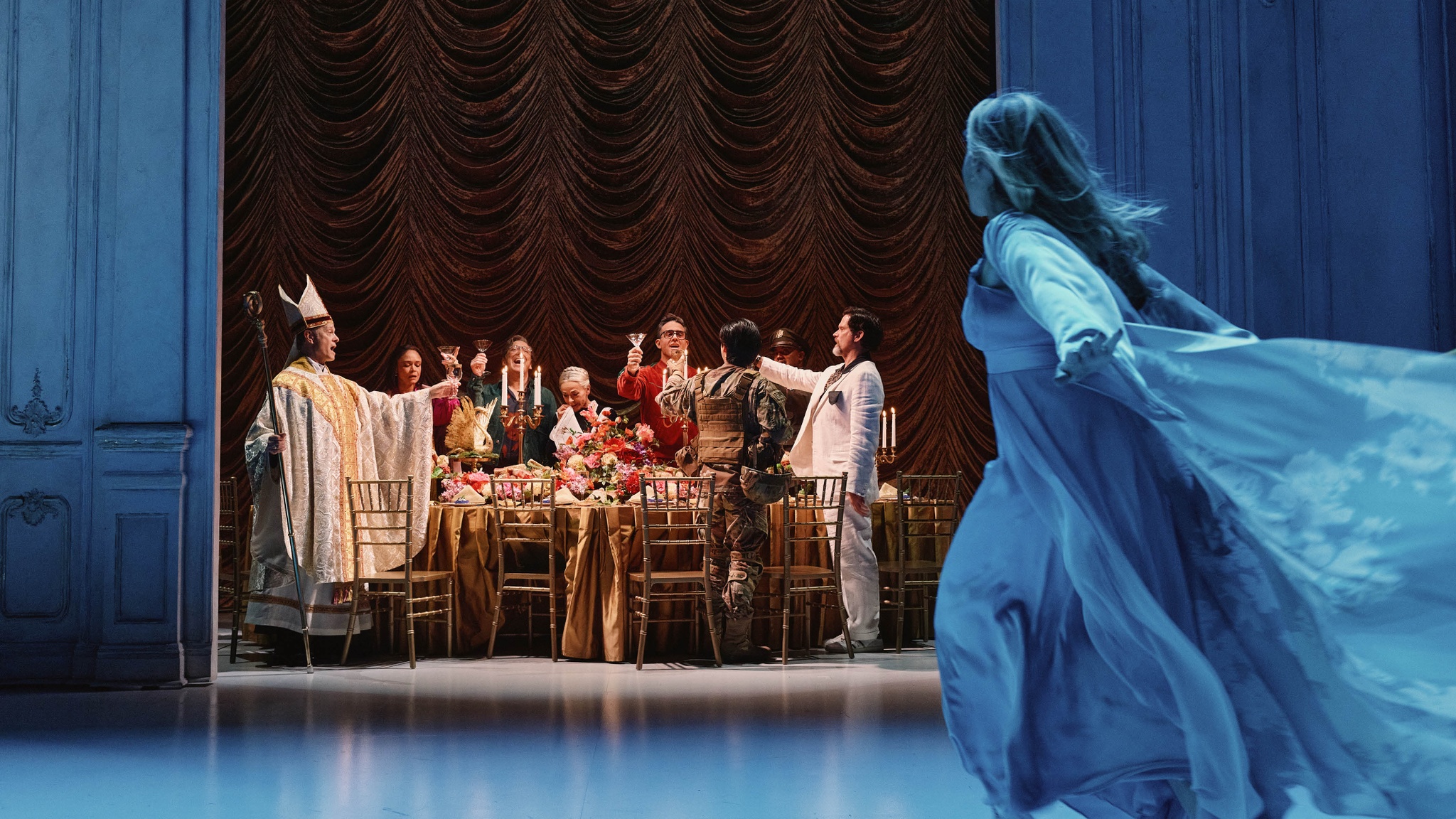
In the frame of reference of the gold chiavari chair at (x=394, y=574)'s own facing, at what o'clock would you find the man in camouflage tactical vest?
The man in camouflage tactical vest is roughly at 2 o'clock from the gold chiavari chair.

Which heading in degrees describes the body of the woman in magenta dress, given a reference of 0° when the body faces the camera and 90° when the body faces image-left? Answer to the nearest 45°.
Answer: approximately 315°

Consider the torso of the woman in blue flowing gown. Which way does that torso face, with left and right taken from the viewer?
facing to the left of the viewer

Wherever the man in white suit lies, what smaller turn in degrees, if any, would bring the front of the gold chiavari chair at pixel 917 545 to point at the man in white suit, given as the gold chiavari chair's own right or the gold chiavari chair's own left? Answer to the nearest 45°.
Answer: approximately 90° to the gold chiavari chair's own left

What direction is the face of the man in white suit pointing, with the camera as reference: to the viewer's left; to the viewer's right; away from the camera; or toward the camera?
to the viewer's left

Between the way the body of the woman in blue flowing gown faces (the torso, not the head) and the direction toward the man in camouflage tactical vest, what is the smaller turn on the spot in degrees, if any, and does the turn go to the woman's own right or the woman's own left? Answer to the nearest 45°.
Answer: approximately 45° to the woman's own right

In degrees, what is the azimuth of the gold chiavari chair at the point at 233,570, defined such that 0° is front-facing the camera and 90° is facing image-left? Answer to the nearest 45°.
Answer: approximately 225°

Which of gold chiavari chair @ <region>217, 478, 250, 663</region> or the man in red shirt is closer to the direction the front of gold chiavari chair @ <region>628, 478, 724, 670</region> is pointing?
the man in red shirt

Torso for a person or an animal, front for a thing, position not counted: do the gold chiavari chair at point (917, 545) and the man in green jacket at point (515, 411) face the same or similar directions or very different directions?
very different directions

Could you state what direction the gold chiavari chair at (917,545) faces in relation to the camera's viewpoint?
facing away from the viewer and to the left of the viewer

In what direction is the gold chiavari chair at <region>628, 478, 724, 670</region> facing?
away from the camera
